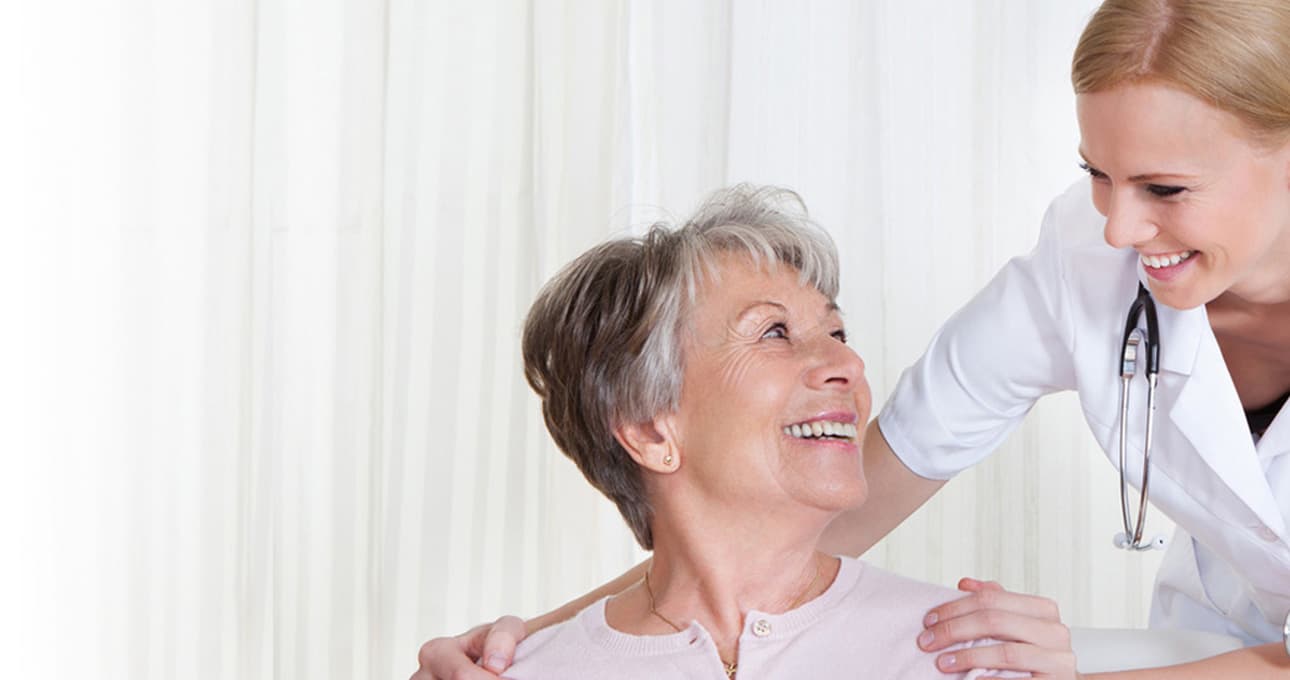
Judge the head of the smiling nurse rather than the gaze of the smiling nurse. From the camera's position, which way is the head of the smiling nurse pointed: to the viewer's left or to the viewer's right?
to the viewer's left

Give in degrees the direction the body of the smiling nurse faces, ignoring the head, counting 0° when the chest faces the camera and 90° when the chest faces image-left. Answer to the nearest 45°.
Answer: approximately 45°

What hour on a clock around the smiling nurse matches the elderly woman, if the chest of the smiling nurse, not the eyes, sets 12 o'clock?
The elderly woman is roughly at 1 o'clock from the smiling nurse.
